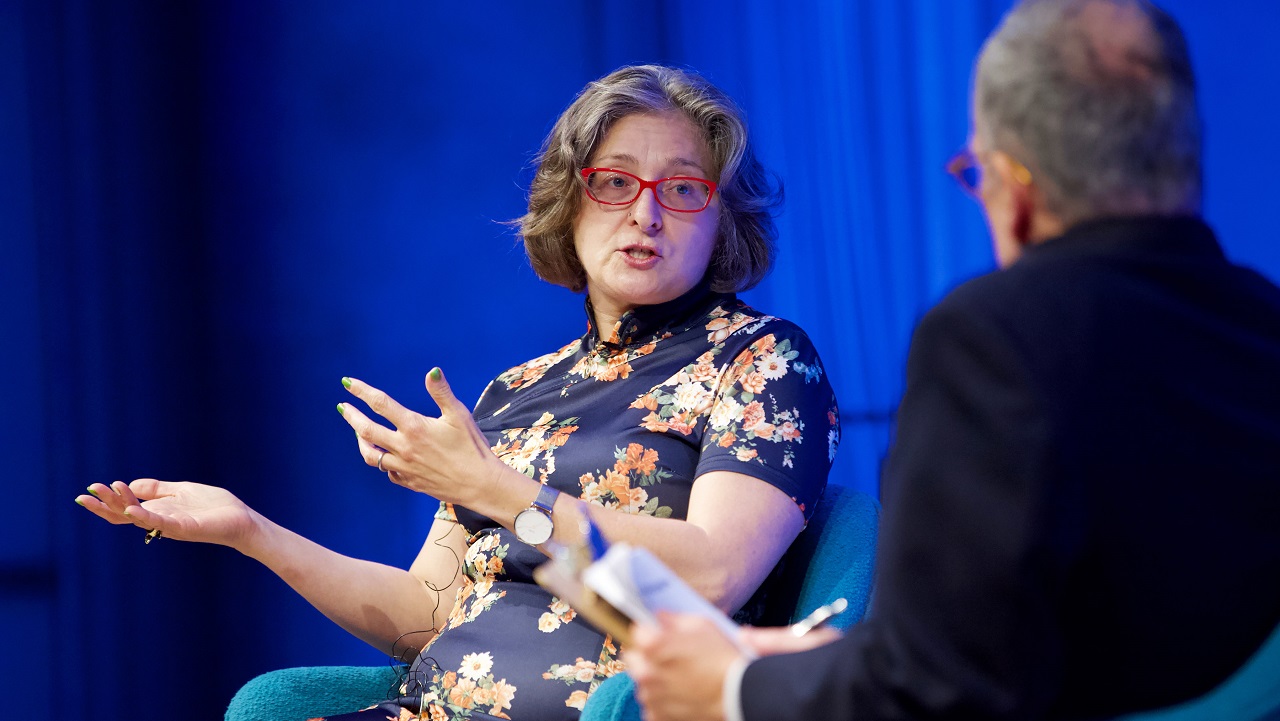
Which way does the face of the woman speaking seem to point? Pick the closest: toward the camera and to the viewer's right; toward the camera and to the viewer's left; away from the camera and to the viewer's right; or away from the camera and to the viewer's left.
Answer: toward the camera and to the viewer's right

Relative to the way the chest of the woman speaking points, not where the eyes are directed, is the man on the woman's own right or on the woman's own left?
on the woman's own left

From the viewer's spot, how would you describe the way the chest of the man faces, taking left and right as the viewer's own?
facing away from the viewer and to the left of the viewer

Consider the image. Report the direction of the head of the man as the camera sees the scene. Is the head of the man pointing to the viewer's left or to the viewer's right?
to the viewer's left
